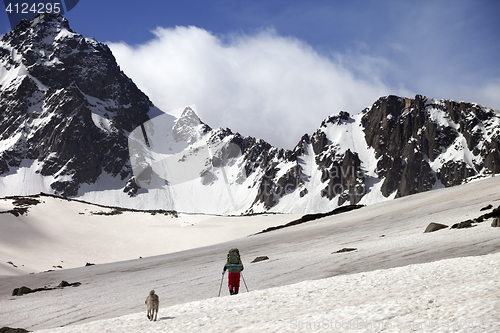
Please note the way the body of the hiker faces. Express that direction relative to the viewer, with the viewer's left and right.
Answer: facing away from the viewer
